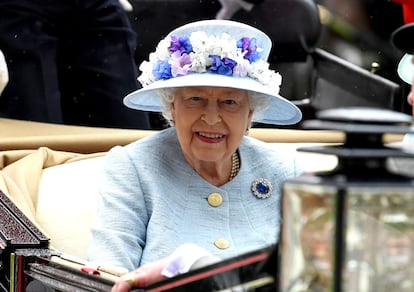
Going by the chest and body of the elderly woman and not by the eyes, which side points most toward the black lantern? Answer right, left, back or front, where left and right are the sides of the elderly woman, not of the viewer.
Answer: front

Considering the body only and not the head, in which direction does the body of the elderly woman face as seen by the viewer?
toward the camera
